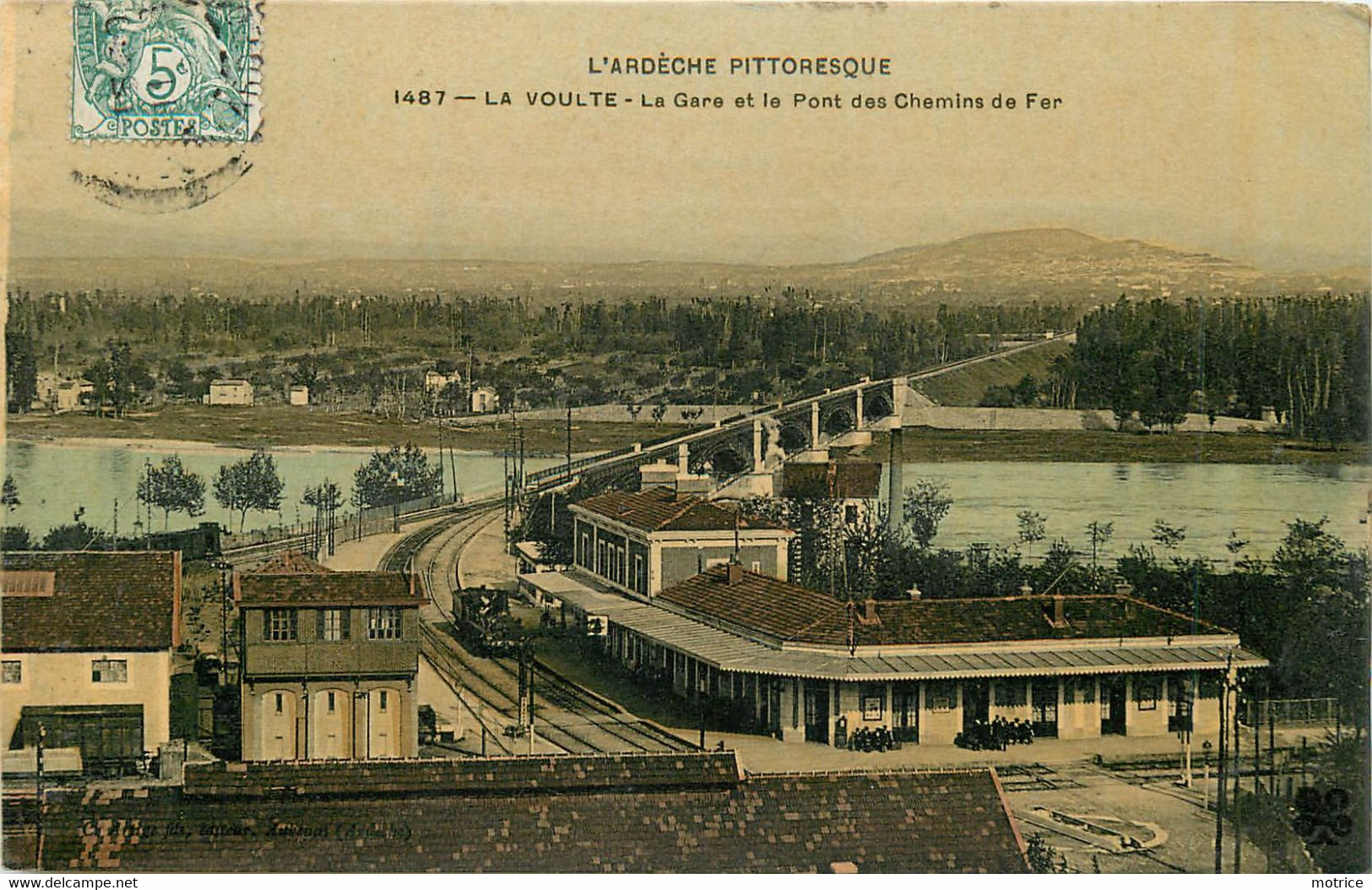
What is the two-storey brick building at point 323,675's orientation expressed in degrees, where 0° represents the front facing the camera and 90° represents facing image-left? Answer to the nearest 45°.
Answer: approximately 0°

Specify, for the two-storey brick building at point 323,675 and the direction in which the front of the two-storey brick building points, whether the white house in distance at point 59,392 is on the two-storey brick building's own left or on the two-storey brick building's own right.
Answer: on the two-storey brick building's own right

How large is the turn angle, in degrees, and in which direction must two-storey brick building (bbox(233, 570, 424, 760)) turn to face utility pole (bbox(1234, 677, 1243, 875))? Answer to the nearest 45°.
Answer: approximately 90° to its left

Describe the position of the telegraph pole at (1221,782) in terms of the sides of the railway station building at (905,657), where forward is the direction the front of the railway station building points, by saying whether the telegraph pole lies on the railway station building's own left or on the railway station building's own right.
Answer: on the railway station building's own left
